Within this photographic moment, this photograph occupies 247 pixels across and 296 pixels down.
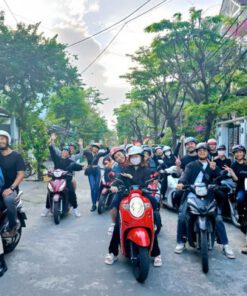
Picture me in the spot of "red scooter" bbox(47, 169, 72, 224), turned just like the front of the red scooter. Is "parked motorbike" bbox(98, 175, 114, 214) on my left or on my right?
on my left

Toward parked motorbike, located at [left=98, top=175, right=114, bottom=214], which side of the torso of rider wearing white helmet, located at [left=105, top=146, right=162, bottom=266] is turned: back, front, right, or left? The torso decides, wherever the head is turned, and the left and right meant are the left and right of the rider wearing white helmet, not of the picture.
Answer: back

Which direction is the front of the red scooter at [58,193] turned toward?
toward the camera

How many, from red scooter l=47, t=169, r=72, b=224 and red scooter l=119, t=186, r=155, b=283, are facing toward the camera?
2

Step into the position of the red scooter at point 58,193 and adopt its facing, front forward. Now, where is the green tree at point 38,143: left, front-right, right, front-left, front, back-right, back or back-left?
back

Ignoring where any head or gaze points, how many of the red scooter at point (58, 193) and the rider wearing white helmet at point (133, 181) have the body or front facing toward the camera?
2

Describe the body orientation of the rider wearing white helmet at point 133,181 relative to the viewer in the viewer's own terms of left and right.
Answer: facing the viewer

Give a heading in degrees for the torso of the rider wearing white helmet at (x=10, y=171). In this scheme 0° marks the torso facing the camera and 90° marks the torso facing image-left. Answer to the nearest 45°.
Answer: approximately 45°

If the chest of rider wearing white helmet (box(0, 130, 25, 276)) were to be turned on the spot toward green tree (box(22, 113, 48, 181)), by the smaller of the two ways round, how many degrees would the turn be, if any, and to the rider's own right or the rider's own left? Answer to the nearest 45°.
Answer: approximately 135° to the rider's own right

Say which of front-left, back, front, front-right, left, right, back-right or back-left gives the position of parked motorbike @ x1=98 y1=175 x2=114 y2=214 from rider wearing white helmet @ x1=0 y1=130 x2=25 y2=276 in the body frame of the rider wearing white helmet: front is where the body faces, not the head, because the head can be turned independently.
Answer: back

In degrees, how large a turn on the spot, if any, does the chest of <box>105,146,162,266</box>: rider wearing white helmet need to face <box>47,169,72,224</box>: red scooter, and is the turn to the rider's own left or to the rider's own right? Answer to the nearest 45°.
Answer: approximately 135° to the rider's own right

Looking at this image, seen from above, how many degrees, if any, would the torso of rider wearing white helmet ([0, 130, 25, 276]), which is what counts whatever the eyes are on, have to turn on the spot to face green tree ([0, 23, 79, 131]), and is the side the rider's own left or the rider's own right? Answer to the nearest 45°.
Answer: approximately 135° to the rider's own right

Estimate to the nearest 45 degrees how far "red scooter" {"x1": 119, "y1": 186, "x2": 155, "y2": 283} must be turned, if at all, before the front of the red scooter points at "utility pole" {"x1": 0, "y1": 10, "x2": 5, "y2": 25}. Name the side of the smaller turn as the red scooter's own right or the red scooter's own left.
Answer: approximately 135° to the red scooter's own right

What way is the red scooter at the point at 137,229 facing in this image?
toward the camera
